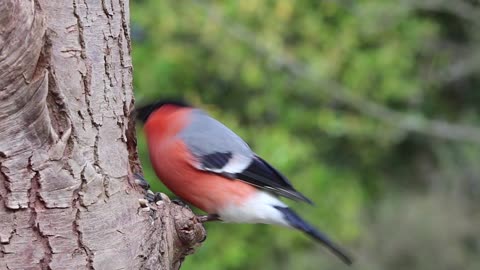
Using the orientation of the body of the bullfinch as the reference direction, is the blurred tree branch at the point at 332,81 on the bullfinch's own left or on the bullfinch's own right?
on the bullfinch's own right

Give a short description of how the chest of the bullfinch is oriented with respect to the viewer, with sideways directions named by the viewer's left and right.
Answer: facing to the left of the viewer
